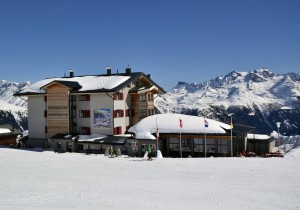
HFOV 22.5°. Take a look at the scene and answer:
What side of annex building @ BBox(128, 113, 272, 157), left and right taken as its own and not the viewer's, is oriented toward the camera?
front

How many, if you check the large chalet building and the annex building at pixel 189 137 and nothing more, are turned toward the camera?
2

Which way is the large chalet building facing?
toward the camera

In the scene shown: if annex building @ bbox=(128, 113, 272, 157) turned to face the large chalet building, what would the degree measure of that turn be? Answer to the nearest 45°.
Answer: approximately 135° to its right

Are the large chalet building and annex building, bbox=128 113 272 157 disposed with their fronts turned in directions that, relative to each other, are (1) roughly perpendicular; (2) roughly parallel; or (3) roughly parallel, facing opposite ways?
roughly parallel

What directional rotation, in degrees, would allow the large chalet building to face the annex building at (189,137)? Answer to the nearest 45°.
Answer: approximately 45° to its left
